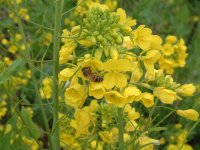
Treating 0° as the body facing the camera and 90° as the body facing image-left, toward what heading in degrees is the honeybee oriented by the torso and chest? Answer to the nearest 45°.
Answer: approximately 90°

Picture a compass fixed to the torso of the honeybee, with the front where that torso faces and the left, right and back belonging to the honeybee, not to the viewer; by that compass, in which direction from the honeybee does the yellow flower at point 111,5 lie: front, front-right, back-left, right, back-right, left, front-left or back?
right
